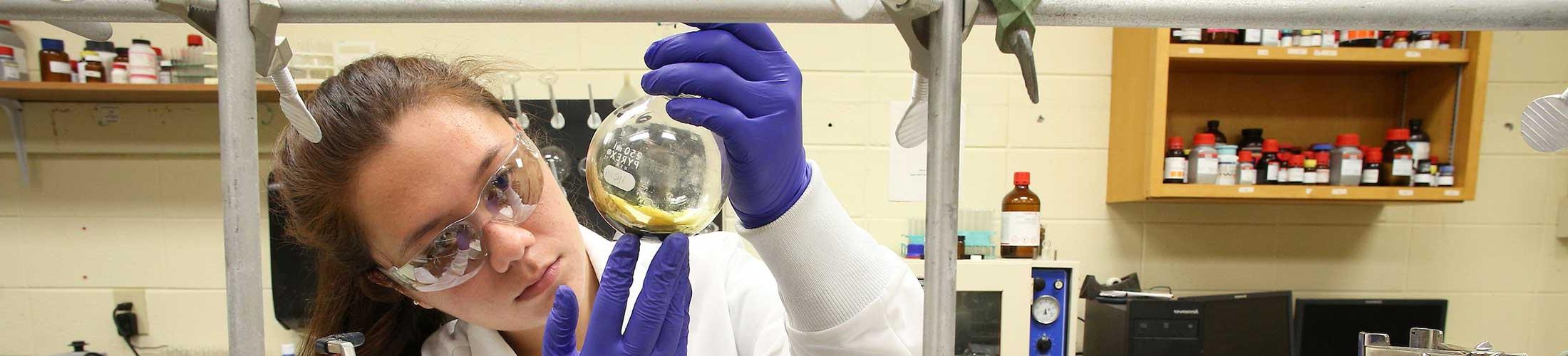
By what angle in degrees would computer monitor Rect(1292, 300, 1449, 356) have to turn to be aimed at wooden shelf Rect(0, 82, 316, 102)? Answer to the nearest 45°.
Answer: approximately 45° to its right

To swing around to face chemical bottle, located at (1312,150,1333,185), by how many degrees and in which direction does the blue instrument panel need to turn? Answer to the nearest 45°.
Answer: approximately 135° to its left

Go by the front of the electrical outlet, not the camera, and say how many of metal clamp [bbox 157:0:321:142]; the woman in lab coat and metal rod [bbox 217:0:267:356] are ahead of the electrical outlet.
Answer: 3

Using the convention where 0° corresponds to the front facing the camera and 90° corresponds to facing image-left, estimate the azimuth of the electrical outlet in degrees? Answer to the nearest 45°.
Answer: approximately 0°

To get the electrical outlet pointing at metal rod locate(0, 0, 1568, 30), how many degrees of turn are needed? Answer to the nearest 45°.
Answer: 0° — it already faces it

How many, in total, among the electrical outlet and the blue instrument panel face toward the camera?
2

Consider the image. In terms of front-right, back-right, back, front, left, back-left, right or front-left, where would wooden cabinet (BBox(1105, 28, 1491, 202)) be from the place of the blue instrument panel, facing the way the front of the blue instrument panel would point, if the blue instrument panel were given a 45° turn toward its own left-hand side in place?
left

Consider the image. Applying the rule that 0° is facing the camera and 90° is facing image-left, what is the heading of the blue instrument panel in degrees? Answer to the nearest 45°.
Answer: approximately 0°

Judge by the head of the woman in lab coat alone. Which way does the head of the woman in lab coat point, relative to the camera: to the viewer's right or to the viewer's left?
to the viewer's right
